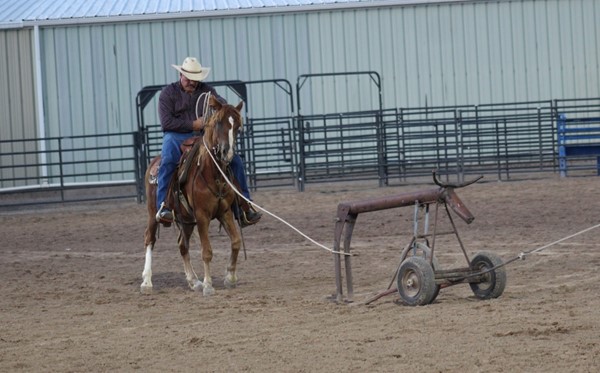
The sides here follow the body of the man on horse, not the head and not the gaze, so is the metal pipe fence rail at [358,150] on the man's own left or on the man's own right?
on the man's own left

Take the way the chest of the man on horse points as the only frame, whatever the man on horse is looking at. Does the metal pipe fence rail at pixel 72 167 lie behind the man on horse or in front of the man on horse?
behind

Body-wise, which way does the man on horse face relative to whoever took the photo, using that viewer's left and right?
facing the viewer and to the right of the viewer

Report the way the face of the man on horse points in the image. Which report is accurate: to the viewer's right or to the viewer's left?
to the viewer's right
